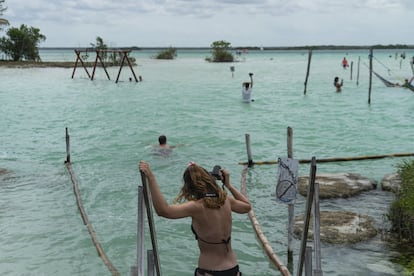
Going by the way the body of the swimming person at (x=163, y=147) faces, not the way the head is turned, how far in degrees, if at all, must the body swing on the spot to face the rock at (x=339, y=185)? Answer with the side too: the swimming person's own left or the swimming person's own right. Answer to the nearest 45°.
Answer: approximately 135° to the swimming person's own right

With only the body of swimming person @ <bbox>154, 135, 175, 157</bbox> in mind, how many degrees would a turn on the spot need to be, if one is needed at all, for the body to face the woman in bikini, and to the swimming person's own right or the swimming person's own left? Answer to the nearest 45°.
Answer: approximately 180°

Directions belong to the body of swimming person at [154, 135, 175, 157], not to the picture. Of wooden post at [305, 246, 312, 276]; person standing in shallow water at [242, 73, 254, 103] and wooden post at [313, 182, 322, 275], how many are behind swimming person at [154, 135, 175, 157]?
2

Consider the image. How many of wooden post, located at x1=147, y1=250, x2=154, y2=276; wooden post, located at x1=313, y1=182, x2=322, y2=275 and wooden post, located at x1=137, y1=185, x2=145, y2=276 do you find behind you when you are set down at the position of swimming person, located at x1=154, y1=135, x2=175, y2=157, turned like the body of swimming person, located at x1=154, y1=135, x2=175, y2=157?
3

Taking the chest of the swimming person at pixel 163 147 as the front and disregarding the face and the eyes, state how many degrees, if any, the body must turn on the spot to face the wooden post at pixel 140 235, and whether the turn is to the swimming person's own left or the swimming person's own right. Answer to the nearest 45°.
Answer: approximately 180°

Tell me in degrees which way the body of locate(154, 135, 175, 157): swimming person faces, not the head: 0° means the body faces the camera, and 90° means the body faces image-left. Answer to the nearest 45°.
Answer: approximately 180°

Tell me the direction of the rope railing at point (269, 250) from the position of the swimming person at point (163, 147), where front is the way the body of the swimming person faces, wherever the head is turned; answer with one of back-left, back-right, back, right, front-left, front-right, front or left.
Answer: back

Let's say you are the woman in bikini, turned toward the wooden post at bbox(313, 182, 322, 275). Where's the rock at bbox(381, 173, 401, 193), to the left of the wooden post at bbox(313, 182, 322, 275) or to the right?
left

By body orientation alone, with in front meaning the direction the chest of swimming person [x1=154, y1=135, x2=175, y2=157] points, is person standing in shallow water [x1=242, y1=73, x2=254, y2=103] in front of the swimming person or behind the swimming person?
in front

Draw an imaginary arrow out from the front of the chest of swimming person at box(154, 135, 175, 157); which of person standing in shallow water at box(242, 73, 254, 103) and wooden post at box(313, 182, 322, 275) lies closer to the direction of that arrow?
the person standing in shallow water

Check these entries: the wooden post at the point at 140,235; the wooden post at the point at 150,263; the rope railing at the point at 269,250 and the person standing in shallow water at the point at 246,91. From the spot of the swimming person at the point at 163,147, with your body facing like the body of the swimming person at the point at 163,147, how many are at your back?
3

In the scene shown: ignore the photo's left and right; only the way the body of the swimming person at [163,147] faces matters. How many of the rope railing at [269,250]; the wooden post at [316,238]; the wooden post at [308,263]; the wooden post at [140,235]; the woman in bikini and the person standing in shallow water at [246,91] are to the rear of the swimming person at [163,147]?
5

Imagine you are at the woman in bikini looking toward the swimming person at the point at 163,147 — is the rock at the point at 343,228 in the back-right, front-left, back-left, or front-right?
front-right

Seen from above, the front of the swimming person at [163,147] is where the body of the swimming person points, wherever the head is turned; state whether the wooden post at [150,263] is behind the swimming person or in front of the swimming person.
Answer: behind

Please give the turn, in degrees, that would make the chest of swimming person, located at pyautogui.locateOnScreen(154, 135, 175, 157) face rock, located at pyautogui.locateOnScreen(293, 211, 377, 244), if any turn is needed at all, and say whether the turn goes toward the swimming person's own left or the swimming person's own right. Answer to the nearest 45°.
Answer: approximately 135° to the swimming person's own right
